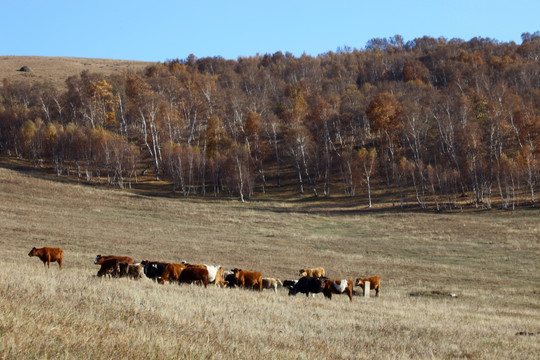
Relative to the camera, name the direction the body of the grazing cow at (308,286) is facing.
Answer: to the viewer's left

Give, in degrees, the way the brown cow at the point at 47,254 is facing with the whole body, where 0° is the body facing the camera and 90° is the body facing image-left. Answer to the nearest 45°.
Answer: approximately 90°

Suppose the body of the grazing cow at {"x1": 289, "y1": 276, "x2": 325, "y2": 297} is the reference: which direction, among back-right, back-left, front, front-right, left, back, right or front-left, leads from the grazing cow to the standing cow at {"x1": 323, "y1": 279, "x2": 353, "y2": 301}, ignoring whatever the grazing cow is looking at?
back

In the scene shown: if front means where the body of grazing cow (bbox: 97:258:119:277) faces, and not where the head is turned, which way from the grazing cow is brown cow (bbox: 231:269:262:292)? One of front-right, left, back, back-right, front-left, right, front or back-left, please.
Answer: back

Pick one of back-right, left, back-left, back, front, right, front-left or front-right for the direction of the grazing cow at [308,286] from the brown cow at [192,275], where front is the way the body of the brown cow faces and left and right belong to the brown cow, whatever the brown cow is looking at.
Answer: back

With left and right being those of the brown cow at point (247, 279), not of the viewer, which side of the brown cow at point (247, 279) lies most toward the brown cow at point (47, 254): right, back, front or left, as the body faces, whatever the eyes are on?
front

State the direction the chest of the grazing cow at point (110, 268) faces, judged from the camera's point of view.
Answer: to the viewer's left

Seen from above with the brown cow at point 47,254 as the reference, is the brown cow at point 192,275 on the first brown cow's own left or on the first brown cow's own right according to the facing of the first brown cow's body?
on the first brown cow's own left

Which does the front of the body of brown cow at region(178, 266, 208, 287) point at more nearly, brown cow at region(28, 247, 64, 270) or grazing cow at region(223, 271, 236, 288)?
the brown cow

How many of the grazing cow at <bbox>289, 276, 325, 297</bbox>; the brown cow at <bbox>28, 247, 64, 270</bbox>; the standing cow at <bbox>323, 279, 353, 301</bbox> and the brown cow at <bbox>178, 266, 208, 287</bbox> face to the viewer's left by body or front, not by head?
4

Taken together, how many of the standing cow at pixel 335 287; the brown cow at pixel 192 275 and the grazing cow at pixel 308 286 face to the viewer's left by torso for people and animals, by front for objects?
3

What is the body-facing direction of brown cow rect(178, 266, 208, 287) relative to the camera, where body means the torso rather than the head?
to the viewer's left

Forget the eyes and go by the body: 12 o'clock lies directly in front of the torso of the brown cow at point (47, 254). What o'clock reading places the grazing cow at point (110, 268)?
The grazing cow is roughly at 8 o'clock from the brown cow.

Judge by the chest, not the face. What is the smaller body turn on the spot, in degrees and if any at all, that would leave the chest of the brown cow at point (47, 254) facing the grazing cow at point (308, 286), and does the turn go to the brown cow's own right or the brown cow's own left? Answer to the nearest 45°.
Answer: approximately 135° to the brown cow's own left

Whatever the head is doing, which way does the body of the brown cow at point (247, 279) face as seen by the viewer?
to the viewer's left

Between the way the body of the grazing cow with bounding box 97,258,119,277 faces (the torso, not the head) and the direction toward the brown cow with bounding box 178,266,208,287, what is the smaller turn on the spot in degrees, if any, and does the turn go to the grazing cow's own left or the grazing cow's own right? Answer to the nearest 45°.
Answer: approximately 180°

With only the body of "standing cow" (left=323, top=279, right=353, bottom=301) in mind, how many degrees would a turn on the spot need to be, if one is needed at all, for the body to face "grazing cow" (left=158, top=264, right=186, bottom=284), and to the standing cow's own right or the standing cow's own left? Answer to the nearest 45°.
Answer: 0° — it already faces it

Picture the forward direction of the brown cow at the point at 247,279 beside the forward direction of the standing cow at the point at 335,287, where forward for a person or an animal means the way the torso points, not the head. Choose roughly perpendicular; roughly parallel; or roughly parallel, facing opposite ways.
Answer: roughly parallel

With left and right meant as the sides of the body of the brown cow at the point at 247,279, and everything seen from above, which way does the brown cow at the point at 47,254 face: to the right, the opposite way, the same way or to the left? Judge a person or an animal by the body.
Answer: the same way
